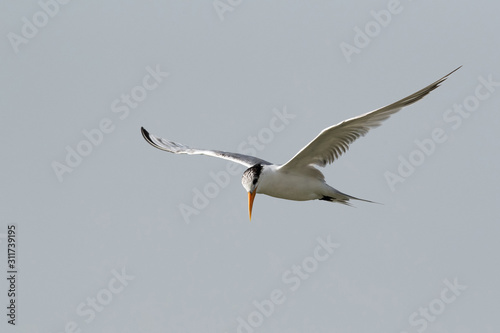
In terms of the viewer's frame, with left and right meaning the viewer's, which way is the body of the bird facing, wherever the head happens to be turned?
facing the viewer and to the left of the viewer
